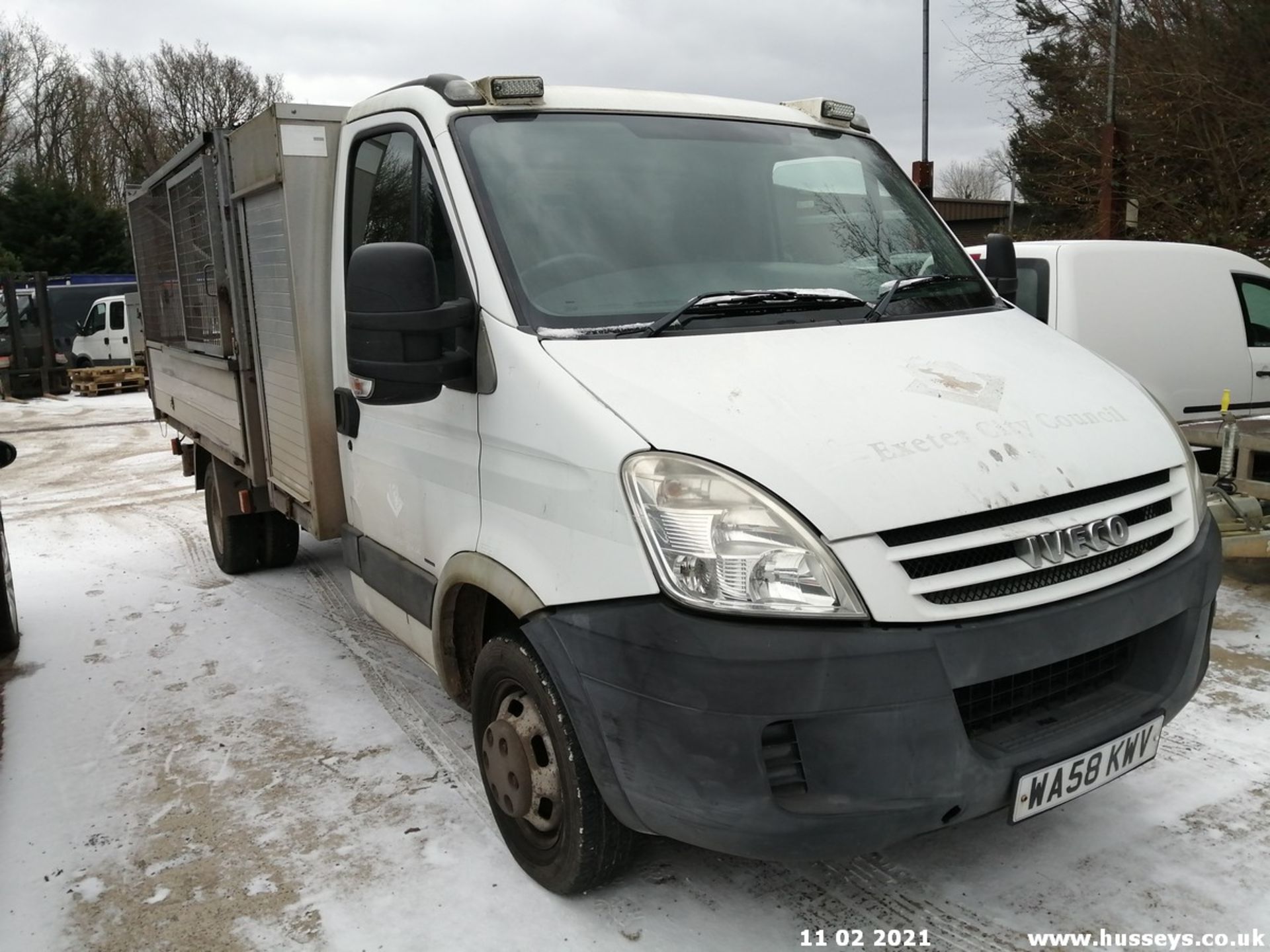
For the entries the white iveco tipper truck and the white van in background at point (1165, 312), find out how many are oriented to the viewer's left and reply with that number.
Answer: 0

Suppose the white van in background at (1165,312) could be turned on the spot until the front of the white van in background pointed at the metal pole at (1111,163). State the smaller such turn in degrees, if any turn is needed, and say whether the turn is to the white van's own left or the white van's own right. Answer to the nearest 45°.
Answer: approximately 45° to the white van's own left

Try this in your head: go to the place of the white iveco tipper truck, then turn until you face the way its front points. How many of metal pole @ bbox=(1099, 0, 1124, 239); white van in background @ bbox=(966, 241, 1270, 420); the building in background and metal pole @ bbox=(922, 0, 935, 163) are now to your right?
0

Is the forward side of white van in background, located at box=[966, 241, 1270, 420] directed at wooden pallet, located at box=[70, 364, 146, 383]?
no

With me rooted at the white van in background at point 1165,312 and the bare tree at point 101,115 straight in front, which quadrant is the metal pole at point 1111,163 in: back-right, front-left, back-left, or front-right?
front-right

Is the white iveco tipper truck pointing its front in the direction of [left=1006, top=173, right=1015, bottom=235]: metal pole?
no

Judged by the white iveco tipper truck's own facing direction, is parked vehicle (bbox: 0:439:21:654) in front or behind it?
behind

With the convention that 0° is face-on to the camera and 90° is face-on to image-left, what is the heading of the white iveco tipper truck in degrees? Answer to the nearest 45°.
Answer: approximately 315°

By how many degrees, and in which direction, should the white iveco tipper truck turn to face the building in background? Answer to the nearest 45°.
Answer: approximately 135° to its left

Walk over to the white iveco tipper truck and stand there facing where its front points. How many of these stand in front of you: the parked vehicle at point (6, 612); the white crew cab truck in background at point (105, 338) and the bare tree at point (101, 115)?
0

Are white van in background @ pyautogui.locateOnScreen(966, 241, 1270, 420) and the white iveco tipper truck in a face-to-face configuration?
no

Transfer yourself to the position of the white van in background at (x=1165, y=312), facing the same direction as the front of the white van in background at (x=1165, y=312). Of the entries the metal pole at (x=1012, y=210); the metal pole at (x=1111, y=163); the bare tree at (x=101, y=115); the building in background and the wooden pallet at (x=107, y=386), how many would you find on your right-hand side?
0

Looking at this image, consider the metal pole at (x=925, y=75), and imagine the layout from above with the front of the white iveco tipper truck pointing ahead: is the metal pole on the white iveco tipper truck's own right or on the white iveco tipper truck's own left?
on the white iveco tipper truck's own left

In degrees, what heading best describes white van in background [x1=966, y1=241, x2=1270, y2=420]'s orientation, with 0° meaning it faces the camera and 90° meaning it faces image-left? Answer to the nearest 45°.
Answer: approximately 225°
